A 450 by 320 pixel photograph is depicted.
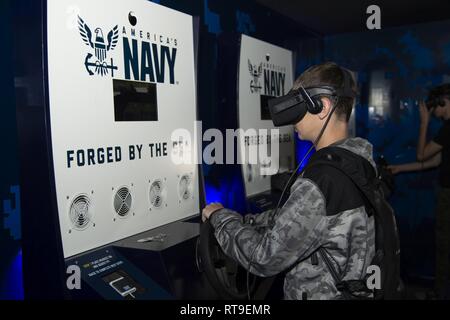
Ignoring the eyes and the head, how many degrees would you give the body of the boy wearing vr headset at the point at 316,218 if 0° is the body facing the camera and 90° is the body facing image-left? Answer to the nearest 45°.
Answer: approximately 90°
